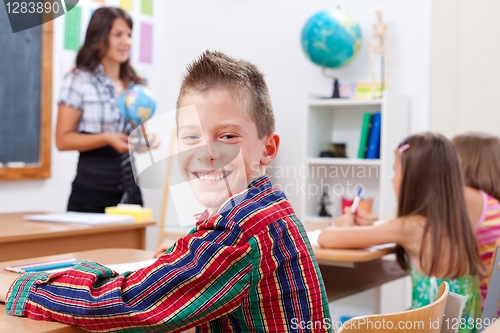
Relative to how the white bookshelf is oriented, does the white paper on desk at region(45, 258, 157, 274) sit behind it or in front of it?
in front

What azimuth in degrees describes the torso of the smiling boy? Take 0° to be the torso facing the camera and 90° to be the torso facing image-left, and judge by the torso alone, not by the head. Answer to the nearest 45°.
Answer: approximately 90°

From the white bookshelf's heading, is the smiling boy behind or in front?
in front

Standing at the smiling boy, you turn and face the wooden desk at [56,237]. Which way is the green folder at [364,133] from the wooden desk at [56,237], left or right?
right

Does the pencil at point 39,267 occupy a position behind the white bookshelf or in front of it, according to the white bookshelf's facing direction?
in front

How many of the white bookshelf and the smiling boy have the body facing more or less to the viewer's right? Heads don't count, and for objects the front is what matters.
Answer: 0

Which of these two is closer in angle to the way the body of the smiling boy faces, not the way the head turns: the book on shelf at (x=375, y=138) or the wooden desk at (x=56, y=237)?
the wooden desk

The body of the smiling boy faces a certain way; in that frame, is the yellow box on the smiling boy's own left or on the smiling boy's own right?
on the smiling boy's own right
